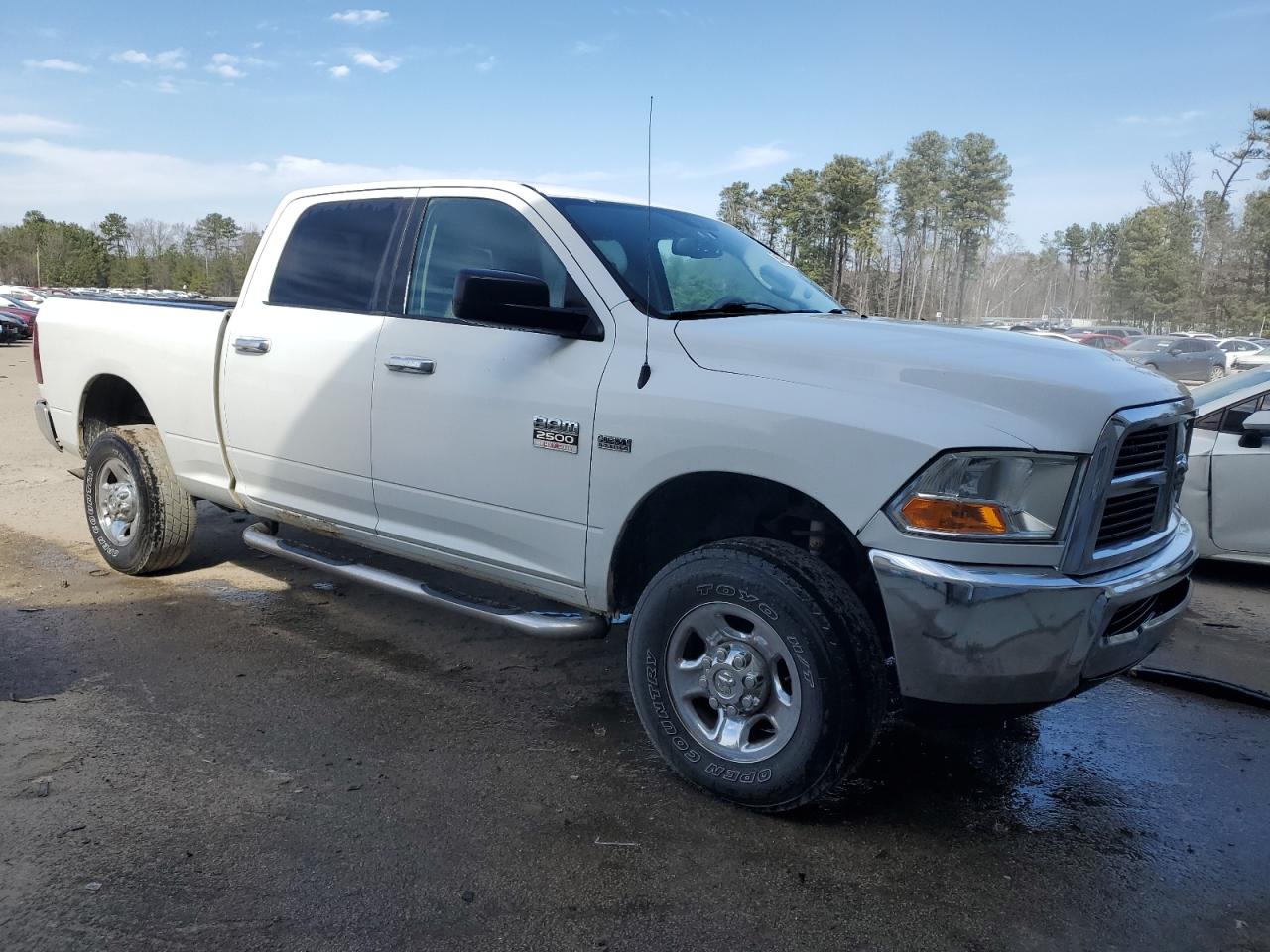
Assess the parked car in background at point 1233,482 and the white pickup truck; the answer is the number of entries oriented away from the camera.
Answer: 0

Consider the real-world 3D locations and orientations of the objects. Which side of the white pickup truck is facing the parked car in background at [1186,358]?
left

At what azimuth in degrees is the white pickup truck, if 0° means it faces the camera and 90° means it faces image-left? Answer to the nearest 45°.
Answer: approximately 315°

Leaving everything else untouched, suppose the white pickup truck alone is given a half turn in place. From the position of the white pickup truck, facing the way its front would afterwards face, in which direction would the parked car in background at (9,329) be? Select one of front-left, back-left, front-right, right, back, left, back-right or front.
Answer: front

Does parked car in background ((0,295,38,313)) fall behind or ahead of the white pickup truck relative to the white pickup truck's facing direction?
behind

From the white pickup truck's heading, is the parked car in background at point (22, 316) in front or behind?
behind
